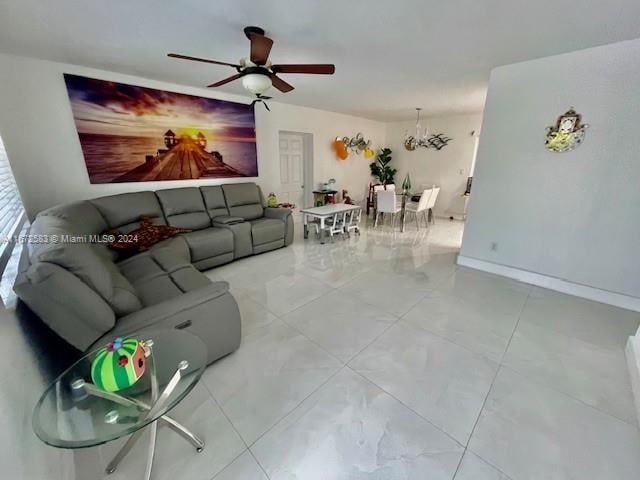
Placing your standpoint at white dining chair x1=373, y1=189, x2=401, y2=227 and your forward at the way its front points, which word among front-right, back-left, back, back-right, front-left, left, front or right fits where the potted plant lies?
front-left

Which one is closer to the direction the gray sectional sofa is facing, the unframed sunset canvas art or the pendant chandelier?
the pendant chandelier

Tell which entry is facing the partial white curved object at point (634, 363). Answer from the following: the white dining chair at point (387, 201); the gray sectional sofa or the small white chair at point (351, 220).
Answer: the gray sectional sofa

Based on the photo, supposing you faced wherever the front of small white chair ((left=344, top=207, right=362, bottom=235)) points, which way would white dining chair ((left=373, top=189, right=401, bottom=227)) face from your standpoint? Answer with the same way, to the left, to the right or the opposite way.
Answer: to the right

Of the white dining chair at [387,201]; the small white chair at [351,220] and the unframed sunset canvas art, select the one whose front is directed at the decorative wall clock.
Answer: the unframed sunset canvas art

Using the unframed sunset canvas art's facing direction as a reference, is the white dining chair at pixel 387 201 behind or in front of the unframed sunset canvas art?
in front

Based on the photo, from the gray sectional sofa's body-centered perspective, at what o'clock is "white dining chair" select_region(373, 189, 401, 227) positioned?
The white dining chair is roughly at 10 o'clock from the gray sectional sofa.

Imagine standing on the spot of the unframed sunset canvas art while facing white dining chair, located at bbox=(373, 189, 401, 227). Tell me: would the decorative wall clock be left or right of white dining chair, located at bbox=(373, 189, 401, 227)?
right

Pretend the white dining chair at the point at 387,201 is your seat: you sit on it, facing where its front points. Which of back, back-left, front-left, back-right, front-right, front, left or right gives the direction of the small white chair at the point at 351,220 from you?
back

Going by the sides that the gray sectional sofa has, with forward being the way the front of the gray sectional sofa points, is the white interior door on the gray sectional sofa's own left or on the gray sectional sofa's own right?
on the gray sectional sofa's own left

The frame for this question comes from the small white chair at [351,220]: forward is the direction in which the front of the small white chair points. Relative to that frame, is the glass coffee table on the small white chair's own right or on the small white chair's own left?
on the small white chair's own left

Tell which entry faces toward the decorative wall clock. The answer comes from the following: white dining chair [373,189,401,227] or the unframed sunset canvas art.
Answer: the unframed sunset canvas art

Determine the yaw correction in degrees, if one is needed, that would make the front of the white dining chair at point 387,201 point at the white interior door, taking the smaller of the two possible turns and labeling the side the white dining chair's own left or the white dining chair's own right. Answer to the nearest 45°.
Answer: approximately 135° to the white dining chair's own left

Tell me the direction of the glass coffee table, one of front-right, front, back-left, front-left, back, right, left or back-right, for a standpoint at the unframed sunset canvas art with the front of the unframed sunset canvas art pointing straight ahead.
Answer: front-right

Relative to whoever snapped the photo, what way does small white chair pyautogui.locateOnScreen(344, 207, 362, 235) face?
facing away from the viewer and to the left of the viewer

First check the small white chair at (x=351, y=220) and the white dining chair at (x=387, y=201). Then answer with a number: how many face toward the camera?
0
